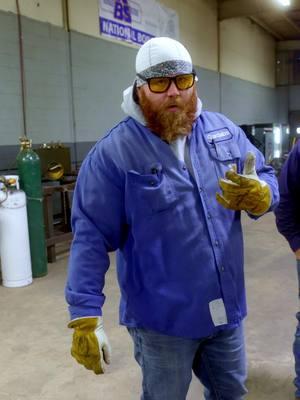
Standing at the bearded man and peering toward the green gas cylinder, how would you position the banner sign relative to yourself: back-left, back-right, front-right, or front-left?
front-right

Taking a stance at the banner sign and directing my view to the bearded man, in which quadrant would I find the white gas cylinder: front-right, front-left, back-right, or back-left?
front-right

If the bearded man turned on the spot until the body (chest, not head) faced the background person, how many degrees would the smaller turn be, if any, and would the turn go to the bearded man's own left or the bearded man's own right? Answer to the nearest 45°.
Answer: approximately 90° to the bearded man's own left

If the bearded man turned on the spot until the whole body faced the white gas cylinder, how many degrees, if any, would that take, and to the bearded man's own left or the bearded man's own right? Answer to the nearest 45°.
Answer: approximately 180°

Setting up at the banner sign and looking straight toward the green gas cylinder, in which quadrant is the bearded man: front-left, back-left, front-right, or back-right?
front-left

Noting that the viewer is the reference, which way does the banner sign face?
facing the viewer and to the right of the viewer

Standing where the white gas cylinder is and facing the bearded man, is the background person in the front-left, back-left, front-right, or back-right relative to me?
front-left

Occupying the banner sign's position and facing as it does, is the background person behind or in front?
in front

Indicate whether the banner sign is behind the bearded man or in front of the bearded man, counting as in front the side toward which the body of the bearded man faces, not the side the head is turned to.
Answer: behind

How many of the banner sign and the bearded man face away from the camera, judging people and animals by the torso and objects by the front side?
0
